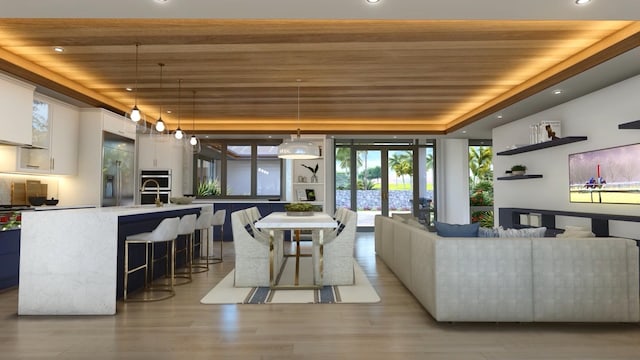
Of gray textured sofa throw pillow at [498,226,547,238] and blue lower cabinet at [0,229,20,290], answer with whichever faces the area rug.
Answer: the blue lower cabinet

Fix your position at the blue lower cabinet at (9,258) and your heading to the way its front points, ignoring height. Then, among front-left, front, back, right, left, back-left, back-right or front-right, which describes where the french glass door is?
front-left

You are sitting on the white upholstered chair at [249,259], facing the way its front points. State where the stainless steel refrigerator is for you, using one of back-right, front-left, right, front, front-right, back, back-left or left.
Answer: back-left

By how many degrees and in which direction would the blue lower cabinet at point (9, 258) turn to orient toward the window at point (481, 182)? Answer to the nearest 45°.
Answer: approximately 45° to its left

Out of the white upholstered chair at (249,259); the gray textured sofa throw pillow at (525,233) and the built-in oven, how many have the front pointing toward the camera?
1

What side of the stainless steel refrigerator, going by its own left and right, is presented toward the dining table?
front

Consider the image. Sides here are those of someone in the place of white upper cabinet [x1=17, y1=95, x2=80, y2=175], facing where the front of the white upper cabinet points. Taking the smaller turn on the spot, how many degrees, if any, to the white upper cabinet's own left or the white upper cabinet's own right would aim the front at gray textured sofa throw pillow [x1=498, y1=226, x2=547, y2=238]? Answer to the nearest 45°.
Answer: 0° — it already faces it

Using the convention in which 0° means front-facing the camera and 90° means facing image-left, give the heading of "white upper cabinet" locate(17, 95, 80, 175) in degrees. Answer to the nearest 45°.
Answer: approximately 315°
